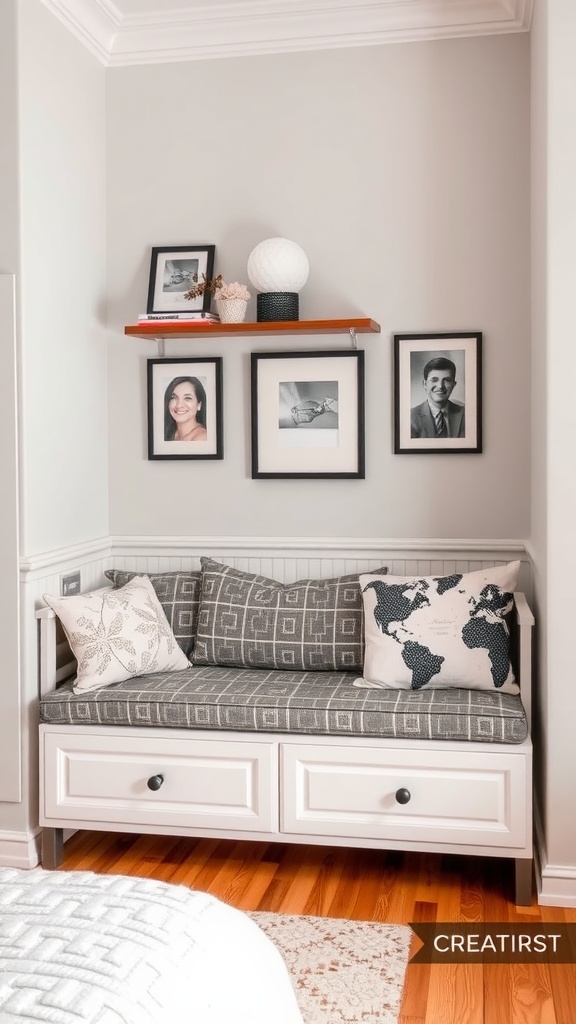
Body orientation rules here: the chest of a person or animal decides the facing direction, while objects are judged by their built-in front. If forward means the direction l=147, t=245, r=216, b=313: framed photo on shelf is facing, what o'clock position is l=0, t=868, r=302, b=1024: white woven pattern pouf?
The white woven pattern pouf is roughly at 12 o'clock from the framed photo on shelf.

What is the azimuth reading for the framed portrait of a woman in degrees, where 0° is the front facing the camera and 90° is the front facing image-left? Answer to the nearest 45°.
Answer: approximately 0°

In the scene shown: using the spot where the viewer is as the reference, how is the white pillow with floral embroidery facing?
facing the viewer

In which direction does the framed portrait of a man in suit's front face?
toward the camera

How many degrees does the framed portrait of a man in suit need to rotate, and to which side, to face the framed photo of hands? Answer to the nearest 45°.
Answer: approximately 90° to its right
